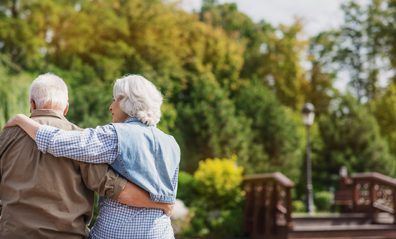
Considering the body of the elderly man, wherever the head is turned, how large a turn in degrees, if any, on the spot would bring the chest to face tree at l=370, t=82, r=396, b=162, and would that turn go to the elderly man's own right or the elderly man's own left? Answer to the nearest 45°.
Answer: approximately 45° to the elderly man's own right

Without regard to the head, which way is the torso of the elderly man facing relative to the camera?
away from the camera

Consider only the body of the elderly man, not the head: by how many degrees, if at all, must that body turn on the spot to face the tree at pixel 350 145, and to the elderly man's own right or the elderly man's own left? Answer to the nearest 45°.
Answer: approximately 45° to the elderly man's own right

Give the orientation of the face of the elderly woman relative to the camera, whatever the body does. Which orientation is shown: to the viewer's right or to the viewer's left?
to the viewer's left

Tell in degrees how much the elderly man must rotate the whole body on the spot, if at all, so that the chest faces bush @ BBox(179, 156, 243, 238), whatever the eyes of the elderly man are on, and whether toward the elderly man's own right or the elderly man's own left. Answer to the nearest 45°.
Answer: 0° — they already face it

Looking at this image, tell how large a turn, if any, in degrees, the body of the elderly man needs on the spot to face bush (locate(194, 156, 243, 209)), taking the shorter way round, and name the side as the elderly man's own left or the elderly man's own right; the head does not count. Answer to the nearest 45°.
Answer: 0° — they already face it

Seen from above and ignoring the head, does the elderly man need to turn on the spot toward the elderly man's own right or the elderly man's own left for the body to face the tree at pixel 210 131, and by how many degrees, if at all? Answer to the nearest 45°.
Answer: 0° — they already face it
